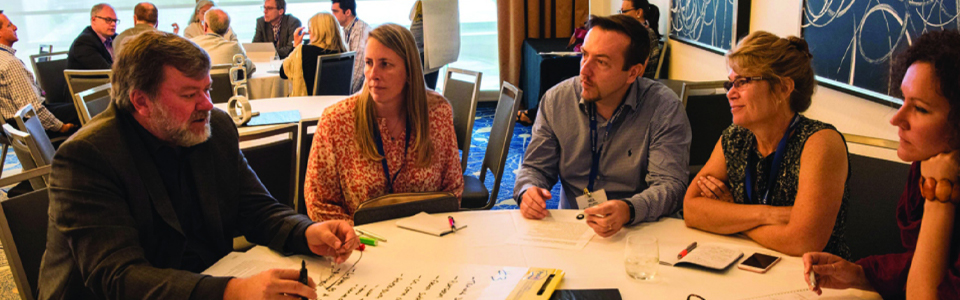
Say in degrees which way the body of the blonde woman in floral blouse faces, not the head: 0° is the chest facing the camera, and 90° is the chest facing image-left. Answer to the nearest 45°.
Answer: approximately 0°

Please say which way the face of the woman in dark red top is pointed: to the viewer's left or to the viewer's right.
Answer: to the viewer's left

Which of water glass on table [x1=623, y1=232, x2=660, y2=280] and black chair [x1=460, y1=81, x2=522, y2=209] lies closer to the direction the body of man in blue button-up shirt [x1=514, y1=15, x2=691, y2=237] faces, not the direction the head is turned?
the water glass on table

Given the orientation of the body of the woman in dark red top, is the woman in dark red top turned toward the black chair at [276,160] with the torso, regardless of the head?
yes

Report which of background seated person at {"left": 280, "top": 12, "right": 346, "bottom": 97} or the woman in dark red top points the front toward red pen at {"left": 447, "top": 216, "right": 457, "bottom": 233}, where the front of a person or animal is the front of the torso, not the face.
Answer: the woman in dark red top

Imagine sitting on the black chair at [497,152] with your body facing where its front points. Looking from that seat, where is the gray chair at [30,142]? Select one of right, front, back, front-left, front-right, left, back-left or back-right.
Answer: front-right

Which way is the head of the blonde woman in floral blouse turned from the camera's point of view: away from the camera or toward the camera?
toward the camera

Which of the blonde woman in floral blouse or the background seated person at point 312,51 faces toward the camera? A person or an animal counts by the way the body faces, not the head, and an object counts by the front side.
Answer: the blonde woman in floral blouse

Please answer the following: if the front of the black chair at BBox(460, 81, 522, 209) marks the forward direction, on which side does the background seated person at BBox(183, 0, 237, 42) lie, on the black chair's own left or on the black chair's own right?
on the black chair's own right

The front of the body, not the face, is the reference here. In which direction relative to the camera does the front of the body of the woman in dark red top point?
to the viewer's left

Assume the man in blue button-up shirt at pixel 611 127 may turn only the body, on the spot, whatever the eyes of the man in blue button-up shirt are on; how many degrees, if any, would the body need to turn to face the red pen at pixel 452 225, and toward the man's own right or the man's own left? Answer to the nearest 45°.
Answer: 0° — they already face it

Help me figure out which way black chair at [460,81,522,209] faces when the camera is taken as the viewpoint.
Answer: facing the viewer and to the left of the viewer

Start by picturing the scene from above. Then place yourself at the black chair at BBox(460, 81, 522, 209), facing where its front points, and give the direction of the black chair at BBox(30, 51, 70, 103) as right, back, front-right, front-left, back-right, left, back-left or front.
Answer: right

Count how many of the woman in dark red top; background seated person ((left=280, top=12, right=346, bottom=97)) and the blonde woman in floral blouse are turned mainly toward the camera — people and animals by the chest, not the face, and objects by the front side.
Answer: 1
